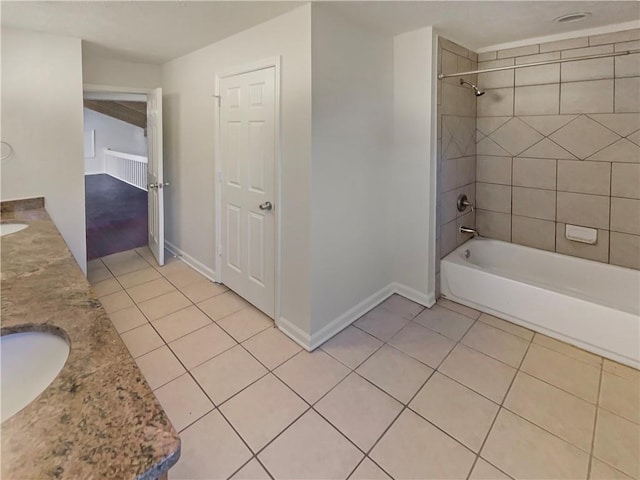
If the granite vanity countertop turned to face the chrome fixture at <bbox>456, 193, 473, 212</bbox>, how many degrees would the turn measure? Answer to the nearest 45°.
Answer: approximately 45° to its left

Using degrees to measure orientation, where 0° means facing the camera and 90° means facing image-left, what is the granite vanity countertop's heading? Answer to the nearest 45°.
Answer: approximately 270°

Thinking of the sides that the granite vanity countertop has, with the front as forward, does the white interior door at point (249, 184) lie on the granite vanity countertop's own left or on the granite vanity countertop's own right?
on the granite vanity countertop's own left

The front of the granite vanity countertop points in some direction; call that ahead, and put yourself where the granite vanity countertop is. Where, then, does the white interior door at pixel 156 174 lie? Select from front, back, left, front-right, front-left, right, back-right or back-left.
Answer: left

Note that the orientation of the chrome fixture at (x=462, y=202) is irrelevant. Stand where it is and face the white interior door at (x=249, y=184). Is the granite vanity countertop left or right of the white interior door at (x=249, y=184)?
left

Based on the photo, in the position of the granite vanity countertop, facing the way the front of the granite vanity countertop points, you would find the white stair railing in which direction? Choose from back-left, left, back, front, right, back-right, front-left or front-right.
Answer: left
